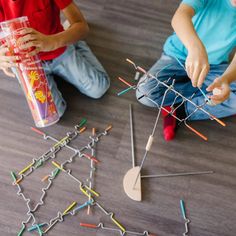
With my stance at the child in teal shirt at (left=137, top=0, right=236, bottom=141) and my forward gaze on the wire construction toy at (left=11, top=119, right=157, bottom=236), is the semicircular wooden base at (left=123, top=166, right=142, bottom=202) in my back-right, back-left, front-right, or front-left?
front-left

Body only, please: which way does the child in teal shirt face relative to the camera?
toward the camera

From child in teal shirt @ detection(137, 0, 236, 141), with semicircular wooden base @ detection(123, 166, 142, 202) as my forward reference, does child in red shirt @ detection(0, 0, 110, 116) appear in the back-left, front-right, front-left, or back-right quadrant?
front-right

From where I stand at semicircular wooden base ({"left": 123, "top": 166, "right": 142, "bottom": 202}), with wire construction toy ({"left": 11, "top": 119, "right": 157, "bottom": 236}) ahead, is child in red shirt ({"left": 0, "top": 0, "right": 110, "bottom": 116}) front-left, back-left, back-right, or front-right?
front-right
